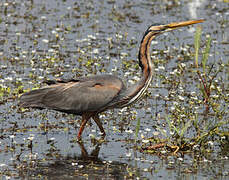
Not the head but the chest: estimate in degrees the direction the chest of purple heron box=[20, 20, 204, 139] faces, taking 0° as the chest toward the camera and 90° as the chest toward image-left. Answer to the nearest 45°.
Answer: approximately 270°
